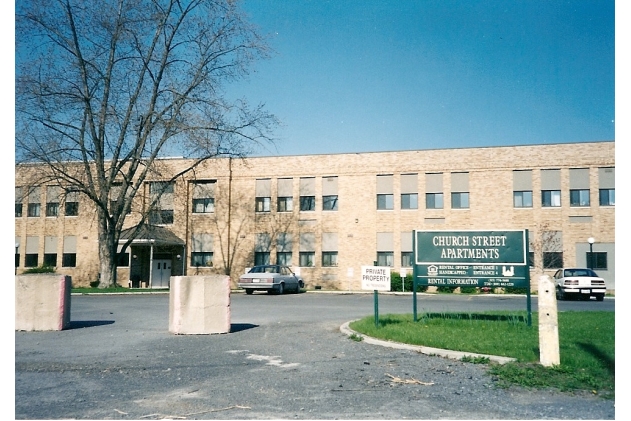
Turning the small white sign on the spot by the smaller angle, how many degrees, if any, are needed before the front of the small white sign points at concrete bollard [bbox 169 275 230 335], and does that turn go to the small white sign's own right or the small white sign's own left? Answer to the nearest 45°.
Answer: approximately 90° to the small white sign's own right

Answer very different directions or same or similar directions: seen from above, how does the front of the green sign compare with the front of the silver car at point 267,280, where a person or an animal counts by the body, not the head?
very different directions

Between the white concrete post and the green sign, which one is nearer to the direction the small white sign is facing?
the white concrete post

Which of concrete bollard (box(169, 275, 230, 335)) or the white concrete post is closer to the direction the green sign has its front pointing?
the white concrete post

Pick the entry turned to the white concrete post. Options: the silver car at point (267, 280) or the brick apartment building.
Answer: the brick apartment building

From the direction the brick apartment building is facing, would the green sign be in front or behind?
in front

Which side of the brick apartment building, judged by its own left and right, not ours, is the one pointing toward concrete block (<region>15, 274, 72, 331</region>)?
front

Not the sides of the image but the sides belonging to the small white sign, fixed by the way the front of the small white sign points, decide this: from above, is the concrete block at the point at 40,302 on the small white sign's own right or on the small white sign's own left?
on the small white sign's own right

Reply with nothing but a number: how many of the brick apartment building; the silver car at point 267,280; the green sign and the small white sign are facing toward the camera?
3

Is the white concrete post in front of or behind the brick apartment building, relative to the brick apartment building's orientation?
in front

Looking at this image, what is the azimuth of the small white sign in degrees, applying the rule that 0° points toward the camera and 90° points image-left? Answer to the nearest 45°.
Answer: approximately 0°
